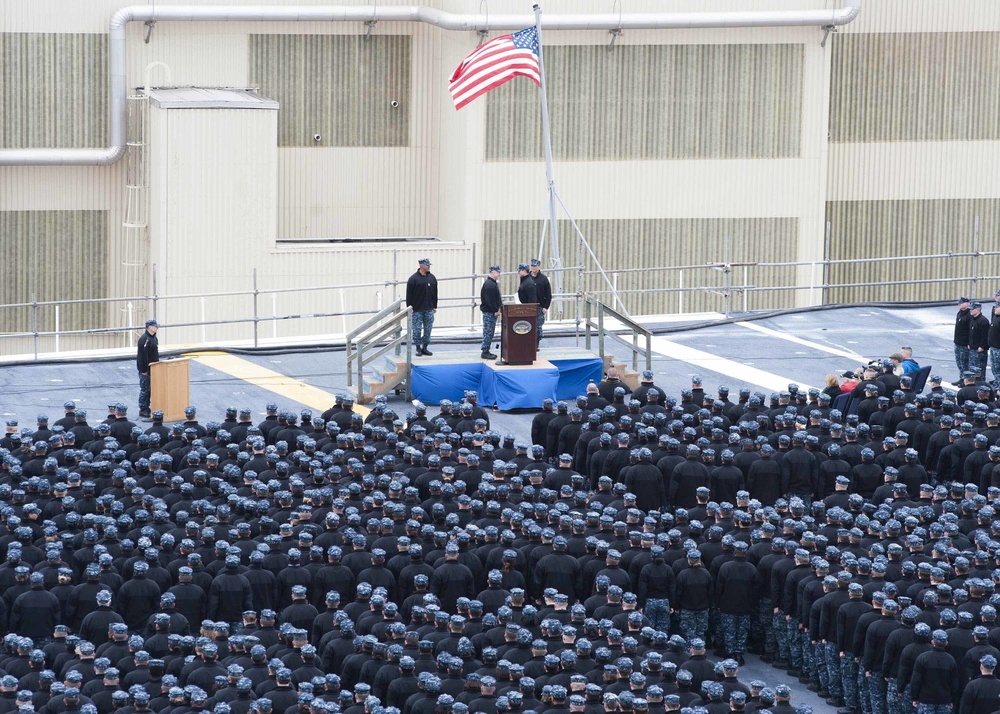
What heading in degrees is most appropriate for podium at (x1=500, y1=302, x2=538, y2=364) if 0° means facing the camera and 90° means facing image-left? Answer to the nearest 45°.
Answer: approximately 0°

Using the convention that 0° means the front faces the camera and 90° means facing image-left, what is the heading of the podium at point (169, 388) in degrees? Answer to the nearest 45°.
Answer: approximately 315°

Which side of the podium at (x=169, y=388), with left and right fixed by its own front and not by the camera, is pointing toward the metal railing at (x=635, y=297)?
left

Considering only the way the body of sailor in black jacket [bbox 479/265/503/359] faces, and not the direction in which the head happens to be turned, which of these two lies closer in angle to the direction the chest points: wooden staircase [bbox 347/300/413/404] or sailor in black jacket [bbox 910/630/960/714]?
the sailor in black jacket

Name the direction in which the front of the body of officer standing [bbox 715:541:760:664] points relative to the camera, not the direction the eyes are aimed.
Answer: away from the camera

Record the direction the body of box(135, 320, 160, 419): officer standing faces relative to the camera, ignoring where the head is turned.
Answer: to the viewer's right

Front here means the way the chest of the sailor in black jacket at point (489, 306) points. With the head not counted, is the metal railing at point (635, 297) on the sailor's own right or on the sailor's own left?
on the sailor's own left

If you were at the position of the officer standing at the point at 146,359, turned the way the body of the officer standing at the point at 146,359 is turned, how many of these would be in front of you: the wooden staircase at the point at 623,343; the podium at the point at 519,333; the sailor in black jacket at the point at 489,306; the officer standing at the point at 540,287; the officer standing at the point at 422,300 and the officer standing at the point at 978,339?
6

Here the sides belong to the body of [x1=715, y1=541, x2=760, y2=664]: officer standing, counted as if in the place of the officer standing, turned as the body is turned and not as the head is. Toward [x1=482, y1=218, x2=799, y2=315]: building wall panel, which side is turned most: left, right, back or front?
front
